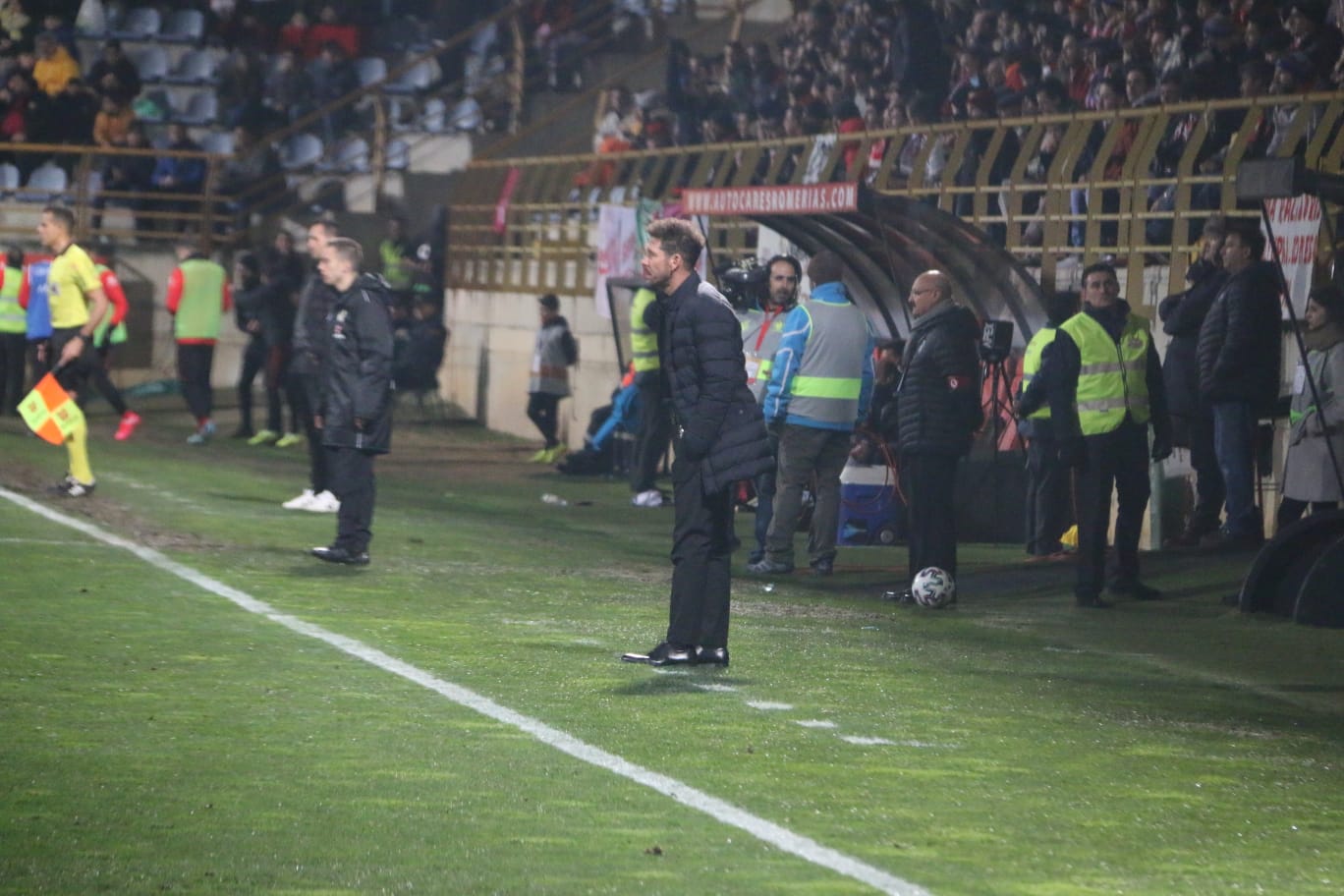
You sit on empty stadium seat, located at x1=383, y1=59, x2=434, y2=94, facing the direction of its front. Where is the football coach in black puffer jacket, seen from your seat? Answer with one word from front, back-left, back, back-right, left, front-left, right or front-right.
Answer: front-left

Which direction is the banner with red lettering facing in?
toward the camera

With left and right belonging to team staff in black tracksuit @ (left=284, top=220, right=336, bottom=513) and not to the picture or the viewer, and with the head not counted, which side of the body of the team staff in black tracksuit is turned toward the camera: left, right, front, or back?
left

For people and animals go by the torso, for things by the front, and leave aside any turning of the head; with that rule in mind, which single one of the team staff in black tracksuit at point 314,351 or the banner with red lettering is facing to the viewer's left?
the team staff in black tracksuit

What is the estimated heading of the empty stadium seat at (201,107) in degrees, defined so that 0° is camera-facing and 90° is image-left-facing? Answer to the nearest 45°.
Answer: approximately 45°

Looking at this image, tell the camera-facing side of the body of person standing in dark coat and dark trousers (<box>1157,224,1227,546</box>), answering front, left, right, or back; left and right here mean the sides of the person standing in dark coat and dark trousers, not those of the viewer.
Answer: left

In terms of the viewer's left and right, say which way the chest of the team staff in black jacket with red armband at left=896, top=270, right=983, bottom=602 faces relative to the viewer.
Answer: facing to the left of the viewer

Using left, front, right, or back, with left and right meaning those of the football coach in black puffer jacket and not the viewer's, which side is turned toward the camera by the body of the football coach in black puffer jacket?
left

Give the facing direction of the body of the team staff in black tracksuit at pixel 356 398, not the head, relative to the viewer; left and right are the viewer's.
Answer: facing to the left of the viewer

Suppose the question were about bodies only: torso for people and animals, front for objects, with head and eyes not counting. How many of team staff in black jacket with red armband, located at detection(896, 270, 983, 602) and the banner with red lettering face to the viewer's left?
1

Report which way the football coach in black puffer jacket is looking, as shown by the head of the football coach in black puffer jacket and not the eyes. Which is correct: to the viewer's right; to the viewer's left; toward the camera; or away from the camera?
to the viewer's left

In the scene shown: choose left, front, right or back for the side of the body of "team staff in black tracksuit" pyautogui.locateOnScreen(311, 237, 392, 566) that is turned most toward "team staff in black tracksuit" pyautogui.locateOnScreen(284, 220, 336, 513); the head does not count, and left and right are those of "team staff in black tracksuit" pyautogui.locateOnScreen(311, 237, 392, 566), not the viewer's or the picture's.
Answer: right

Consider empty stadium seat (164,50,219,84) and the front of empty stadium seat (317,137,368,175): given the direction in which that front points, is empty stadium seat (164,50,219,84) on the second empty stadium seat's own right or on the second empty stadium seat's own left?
on the second empty stadium seat's own right

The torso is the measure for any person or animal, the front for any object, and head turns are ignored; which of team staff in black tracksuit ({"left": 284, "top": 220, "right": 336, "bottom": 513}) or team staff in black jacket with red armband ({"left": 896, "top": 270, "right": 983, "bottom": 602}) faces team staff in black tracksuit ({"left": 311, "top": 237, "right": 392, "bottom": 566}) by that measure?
team staff in black jacket with red armband ({"left": 896, "top": 270, "right": 983, "bottom": 602})
